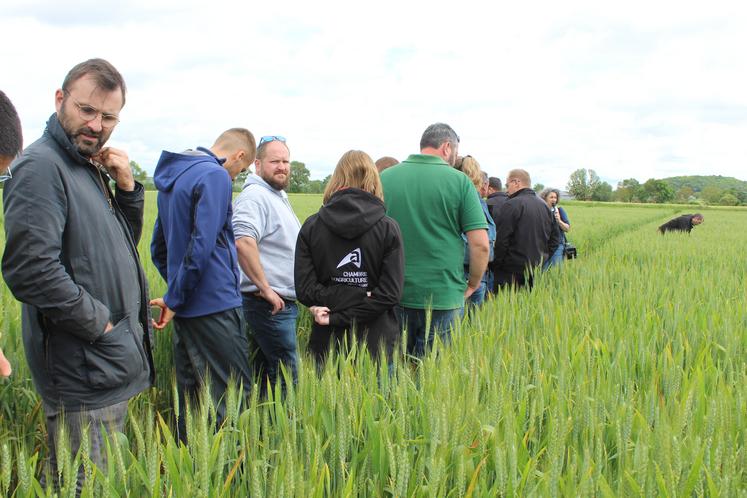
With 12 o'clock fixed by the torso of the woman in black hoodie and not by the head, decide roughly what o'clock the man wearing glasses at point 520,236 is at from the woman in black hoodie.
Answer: The man wearing glasses is roughly at 1 o'clock from the woman in black hoodie.

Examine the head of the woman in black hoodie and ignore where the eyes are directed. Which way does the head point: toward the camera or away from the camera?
away from the camera

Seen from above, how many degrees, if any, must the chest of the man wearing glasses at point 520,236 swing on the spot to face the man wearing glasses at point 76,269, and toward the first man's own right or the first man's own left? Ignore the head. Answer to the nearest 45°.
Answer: approximately 135° to the first man's own left

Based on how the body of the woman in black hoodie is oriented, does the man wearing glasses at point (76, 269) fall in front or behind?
behind

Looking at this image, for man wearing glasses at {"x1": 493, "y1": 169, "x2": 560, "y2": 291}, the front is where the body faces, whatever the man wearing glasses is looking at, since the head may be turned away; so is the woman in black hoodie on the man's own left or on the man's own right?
on the man's own left

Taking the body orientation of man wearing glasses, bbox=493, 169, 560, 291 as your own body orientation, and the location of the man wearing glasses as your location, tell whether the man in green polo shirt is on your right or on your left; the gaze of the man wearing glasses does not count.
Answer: on your left

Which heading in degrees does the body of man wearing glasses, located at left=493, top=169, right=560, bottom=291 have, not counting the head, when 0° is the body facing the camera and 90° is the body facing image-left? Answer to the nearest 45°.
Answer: approximately 135°

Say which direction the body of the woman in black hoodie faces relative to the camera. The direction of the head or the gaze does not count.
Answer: away from the camera

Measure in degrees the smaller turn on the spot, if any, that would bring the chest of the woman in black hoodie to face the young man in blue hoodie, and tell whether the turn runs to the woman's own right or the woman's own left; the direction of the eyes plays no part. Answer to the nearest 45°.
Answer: approximately 90° to the woman's own left

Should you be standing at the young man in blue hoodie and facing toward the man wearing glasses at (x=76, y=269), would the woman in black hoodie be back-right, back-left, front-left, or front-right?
back-left
